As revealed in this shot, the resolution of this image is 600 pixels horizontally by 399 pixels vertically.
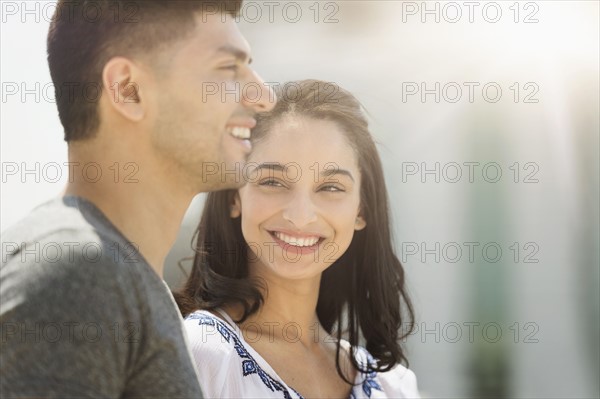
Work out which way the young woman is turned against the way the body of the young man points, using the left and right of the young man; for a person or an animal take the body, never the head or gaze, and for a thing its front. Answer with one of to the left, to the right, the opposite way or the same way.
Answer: to the right

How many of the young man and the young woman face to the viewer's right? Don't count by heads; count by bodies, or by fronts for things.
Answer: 1

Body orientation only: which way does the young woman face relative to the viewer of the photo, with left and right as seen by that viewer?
facing the viewer

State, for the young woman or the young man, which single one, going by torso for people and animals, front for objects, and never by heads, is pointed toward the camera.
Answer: the young woman

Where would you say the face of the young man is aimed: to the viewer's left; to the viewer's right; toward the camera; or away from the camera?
to the viewer's right

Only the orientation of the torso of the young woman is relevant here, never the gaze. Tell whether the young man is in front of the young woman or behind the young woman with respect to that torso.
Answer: in front

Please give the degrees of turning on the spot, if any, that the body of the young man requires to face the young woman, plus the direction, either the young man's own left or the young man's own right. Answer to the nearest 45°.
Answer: approximately 45° to the young man's own left

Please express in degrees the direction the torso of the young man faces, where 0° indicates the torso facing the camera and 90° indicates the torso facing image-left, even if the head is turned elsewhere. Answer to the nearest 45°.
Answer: approximately 270°
